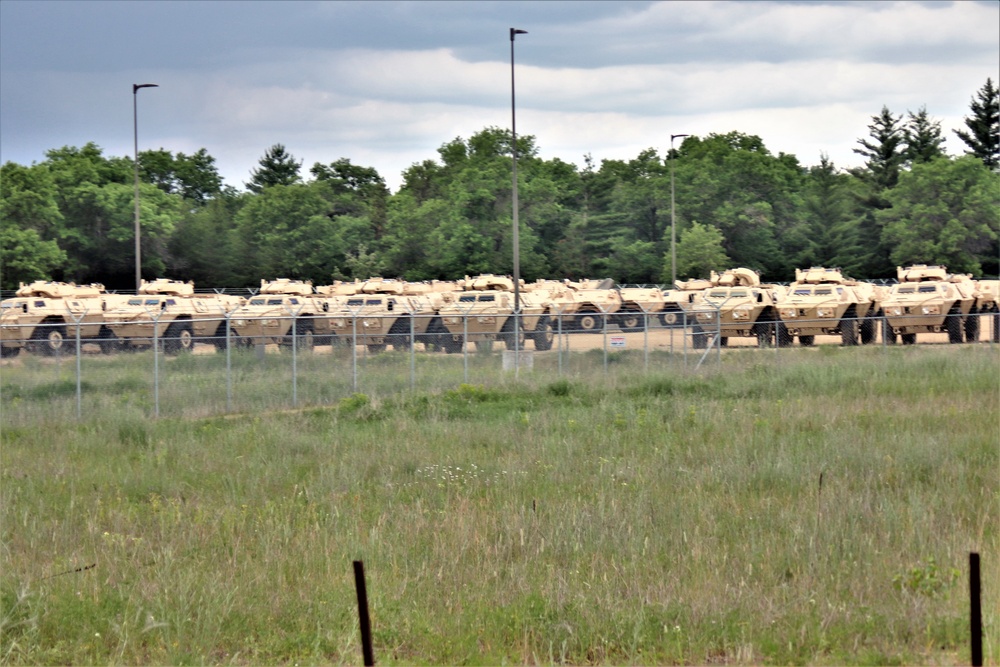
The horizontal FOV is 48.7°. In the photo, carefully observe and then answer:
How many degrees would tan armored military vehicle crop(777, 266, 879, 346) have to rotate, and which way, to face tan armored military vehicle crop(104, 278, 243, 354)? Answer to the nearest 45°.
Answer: approximately 45° to its right

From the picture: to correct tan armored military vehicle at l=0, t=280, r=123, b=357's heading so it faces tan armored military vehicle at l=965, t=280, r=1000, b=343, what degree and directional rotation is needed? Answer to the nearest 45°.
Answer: approximately 135° to its left

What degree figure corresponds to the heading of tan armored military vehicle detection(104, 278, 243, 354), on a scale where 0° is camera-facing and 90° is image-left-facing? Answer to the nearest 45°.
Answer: approximately 45°

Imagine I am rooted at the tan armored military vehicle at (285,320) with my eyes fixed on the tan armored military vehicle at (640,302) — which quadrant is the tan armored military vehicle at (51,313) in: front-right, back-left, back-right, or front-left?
back-left

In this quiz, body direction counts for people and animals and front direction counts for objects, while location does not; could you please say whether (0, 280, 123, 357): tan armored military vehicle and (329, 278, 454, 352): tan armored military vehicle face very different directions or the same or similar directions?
same or similar directions

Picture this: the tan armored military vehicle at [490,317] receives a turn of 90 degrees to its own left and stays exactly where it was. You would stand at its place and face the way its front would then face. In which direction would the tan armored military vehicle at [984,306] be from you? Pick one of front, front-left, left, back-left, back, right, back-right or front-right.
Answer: front-left

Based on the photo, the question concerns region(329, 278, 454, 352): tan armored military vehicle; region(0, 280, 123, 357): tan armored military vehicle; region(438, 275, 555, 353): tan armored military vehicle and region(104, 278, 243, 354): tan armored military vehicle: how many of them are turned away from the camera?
0

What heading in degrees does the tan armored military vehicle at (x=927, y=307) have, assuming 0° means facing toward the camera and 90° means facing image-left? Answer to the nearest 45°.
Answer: approximately 45°

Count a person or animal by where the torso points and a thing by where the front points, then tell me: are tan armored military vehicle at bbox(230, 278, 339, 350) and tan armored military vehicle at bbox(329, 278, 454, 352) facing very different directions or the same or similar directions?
same or similar directions

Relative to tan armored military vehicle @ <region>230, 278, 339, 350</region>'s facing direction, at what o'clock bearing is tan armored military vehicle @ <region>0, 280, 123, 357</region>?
tan armored military vehicle @ <region>0, 280, 123, 357</region> is roughly at 2 o'clock from tan armored military vehicle @ <region>230, 278, 339, 350</region>.

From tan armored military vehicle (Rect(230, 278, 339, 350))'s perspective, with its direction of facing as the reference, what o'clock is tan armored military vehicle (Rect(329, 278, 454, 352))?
tan armored military vehicle (Rect(329, 278, 454, 352)) is roughly at 8 o'clock from tan armored military vehicle (Rect(230, 278, 339, 350)).

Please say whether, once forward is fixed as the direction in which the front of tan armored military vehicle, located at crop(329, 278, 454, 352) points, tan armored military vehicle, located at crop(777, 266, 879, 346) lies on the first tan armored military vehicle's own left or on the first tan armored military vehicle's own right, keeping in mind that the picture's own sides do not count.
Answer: on the first tan armored military vehicle's own left

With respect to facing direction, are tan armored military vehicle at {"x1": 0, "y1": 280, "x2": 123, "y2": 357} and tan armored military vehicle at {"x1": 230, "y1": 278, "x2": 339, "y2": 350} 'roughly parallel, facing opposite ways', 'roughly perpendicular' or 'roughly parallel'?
roughly parallel

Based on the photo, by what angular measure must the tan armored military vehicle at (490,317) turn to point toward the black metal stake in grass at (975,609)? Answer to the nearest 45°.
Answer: approximately 45° to its left

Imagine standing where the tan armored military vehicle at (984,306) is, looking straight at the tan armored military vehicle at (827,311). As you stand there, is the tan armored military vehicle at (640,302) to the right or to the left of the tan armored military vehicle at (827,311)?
right

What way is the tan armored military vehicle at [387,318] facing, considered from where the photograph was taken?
facing the viewer and to the left of the viewer

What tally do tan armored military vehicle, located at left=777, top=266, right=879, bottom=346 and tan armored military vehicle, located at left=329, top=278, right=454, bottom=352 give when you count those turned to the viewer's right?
0

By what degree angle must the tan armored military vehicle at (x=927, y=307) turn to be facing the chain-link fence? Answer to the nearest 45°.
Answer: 0° — it already faces it

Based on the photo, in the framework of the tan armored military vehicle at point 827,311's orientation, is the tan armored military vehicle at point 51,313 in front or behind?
in front

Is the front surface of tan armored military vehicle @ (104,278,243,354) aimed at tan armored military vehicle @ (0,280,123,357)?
no

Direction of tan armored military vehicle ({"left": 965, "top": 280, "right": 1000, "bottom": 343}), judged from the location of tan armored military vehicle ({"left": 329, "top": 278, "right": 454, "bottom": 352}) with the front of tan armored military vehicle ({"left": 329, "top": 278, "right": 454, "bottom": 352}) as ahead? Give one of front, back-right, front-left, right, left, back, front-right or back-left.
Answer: back-left
